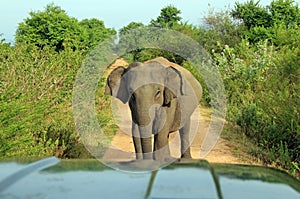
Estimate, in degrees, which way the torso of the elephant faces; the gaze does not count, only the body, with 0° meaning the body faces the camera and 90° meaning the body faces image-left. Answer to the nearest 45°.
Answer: approximately 45°

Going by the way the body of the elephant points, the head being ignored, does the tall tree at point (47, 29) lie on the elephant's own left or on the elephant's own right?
on the elephant's own right

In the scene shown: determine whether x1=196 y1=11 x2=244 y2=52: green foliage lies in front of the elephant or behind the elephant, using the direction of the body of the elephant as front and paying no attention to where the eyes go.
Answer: behind

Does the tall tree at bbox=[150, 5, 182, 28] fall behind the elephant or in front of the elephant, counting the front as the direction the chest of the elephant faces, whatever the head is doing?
behind

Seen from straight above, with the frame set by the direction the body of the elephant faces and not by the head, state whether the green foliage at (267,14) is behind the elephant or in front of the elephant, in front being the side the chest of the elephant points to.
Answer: behind
